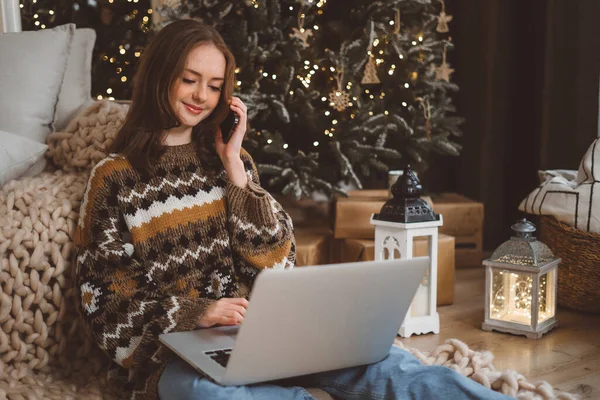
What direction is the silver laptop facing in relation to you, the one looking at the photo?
facing away from the viewer and to the left of the viewer

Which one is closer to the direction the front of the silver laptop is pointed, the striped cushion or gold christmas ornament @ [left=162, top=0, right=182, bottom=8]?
the gold christmas ornament

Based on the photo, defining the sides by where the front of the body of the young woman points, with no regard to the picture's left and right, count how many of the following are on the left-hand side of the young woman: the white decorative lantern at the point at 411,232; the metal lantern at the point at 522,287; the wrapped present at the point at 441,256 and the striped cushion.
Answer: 4

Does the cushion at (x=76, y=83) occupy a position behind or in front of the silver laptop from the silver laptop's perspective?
in front

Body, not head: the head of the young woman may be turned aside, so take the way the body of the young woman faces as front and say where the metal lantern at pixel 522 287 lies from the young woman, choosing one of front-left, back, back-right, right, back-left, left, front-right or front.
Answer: left

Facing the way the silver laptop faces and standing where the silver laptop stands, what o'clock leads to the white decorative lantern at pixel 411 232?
The white decorative lantern is roughly at 2 o'clock from the silver laptop.

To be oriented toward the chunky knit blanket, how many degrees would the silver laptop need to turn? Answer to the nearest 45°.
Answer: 0° — it already faces it

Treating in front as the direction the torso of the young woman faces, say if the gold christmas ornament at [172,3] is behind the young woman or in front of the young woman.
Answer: behind

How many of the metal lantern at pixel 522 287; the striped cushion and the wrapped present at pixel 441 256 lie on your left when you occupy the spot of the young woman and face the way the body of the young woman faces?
3

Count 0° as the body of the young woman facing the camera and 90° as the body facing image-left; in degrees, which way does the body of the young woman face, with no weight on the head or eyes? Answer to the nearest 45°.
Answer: approximately 315°

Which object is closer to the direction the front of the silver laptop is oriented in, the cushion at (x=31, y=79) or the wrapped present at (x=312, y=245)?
the cushion
